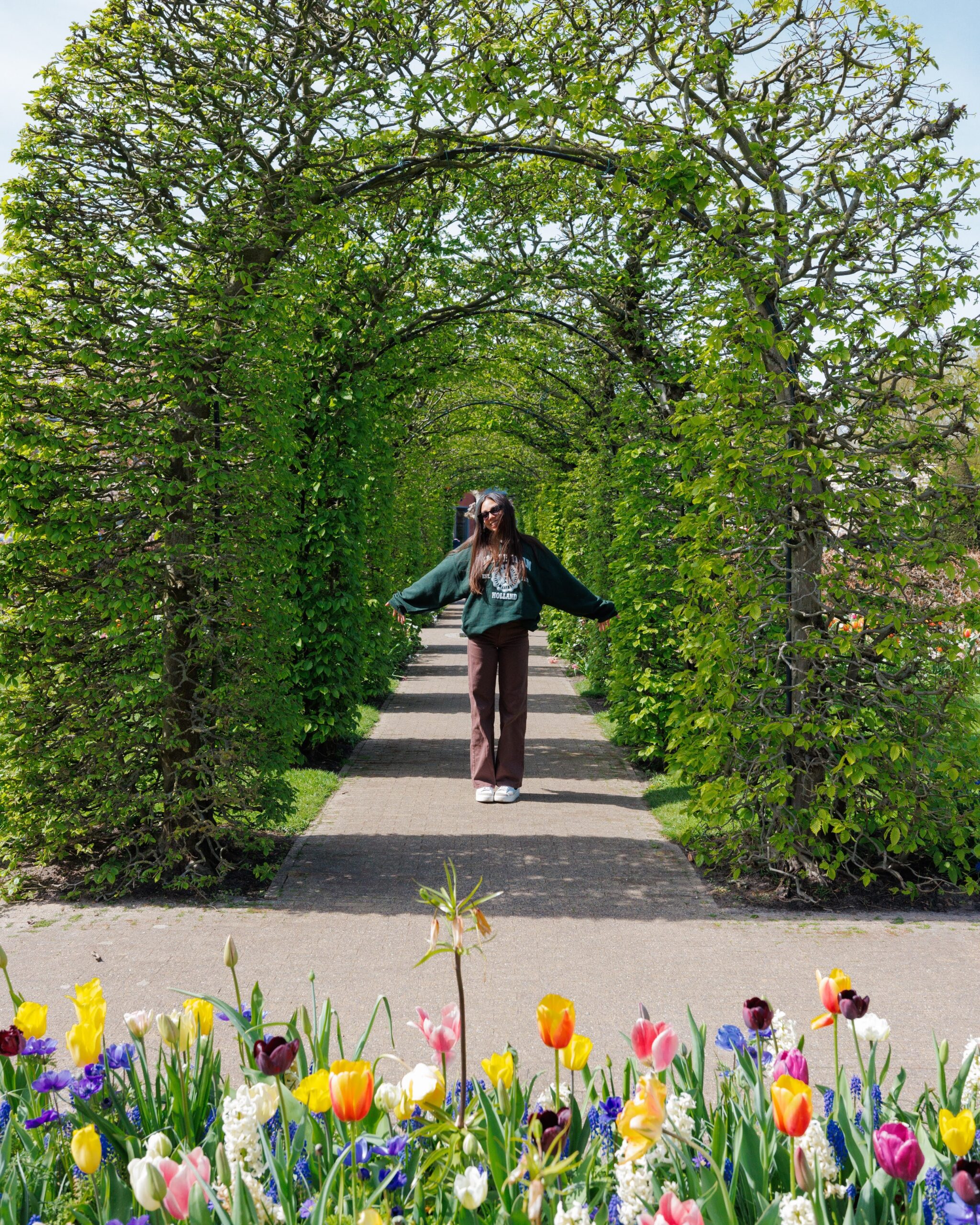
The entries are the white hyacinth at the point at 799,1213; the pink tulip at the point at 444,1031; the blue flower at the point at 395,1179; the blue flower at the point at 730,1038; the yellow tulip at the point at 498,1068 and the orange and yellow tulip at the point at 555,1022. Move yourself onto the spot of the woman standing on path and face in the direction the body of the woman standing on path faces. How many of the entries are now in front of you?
6

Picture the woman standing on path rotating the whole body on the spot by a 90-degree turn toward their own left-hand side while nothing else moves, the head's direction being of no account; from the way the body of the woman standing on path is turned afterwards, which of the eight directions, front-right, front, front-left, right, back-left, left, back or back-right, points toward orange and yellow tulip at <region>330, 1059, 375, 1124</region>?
right

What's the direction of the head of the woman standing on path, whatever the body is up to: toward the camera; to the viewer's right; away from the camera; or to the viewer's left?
toward the camera

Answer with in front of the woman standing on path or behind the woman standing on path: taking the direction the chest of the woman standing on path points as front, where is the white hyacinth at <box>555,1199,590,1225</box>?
in front

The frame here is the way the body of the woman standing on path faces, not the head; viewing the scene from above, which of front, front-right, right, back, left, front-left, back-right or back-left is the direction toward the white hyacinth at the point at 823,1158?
front

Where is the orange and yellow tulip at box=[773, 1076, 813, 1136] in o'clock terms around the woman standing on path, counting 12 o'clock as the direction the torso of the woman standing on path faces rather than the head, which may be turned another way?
The orange and yellow tulip is roughly at 12 o'clock from the woman standing on path.

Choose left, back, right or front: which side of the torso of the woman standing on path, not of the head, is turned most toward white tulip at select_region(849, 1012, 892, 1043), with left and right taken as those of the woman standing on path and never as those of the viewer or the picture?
front

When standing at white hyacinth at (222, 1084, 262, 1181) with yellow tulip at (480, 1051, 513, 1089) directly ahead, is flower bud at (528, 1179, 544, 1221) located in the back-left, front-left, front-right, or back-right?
front-right

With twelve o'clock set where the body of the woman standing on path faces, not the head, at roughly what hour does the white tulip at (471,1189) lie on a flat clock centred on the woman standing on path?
The white tulip is roughly at 12 o'clock from the woman standing on path.

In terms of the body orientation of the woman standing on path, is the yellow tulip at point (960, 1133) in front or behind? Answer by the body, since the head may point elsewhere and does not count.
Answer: in front

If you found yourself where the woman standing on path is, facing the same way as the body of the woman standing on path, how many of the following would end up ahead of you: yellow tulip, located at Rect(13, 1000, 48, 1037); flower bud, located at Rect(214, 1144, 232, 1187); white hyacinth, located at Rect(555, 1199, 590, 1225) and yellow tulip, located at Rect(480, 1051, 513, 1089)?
4

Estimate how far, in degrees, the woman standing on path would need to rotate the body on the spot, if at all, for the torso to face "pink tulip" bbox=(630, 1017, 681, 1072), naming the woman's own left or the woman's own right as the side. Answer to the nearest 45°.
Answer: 0° — they already face it

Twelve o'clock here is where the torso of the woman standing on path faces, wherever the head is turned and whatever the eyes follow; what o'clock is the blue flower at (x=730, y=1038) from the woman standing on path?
The blue flower is roughly at 12 o'clock from the woman standing on path.

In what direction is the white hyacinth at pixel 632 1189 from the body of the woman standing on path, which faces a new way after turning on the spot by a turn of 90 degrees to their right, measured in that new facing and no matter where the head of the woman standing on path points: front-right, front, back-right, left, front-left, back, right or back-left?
left

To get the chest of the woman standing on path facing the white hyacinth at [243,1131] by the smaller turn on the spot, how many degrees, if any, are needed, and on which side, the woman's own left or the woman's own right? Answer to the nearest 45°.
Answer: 0° — they already face it

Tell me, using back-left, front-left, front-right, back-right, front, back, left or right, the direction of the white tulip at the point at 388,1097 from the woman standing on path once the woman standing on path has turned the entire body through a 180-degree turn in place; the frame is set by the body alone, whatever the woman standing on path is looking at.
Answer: back

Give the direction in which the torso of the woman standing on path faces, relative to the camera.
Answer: toward the camera

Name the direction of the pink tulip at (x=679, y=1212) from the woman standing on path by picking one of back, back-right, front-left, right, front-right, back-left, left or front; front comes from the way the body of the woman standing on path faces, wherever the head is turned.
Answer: front

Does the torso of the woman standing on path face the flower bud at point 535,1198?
yes
